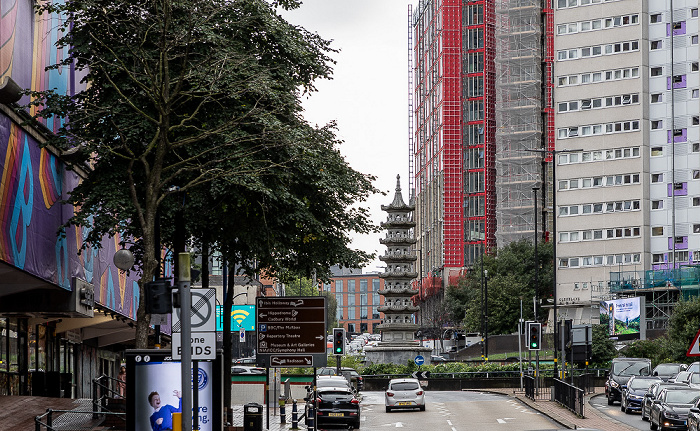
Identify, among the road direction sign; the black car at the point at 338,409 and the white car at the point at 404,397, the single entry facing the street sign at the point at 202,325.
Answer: the road direction sign

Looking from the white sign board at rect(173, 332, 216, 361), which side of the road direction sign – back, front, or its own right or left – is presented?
front

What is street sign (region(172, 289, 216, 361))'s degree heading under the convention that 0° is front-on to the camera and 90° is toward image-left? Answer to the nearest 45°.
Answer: approximately 0°

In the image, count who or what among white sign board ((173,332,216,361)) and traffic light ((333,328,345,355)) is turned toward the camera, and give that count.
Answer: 2

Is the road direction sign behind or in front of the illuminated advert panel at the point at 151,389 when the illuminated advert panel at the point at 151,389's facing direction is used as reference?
behind

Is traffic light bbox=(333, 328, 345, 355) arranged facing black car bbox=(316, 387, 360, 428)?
yes

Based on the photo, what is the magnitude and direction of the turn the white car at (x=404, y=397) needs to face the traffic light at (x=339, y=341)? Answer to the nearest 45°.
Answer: approximately 45° to its left

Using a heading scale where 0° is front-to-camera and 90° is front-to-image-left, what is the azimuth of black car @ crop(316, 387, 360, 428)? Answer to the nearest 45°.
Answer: approximately 180°

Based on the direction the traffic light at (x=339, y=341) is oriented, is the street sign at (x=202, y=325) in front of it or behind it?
in front
